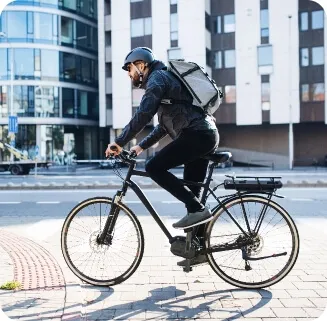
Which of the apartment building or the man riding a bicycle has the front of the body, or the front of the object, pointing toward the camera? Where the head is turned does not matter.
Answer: the apartment building

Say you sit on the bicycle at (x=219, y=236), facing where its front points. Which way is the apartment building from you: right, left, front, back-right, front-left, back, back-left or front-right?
right

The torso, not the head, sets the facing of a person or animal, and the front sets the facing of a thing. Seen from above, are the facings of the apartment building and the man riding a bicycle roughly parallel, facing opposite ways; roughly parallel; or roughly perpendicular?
roughly perpendicular

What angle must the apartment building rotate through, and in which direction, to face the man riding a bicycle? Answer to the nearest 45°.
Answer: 0° — it already faces them

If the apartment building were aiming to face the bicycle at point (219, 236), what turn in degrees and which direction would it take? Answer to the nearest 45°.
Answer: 0° — it already faces it

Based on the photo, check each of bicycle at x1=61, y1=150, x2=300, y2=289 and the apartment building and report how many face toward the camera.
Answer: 1

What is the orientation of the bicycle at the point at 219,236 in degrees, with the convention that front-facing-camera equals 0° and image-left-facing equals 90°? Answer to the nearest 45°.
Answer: approximately 90°

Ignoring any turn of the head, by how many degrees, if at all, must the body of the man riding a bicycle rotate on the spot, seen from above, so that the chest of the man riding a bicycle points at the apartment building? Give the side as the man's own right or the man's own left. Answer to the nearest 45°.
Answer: approximately 90° to the man's own right

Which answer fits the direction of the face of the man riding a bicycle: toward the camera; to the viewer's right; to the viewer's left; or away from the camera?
to the viewer's left

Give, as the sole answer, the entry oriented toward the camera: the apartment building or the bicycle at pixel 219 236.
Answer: the apartment building

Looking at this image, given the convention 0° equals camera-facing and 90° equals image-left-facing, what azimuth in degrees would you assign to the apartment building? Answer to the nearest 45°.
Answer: approximately 0°

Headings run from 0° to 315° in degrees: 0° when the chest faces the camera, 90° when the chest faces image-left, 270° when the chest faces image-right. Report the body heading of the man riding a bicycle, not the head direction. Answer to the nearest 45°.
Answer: approximately 90°
